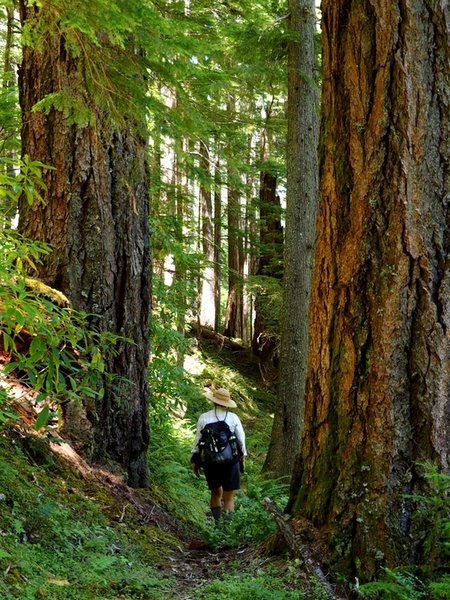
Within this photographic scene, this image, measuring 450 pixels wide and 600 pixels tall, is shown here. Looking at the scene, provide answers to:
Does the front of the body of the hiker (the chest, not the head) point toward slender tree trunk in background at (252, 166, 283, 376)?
yes

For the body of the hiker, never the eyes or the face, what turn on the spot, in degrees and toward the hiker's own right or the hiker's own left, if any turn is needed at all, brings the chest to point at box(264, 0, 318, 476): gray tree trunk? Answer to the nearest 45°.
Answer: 0° — they already face it

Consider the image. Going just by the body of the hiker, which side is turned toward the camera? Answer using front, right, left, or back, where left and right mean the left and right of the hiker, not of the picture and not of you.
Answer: back

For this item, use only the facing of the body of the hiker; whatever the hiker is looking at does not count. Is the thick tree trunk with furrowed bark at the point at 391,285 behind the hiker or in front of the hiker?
behind
